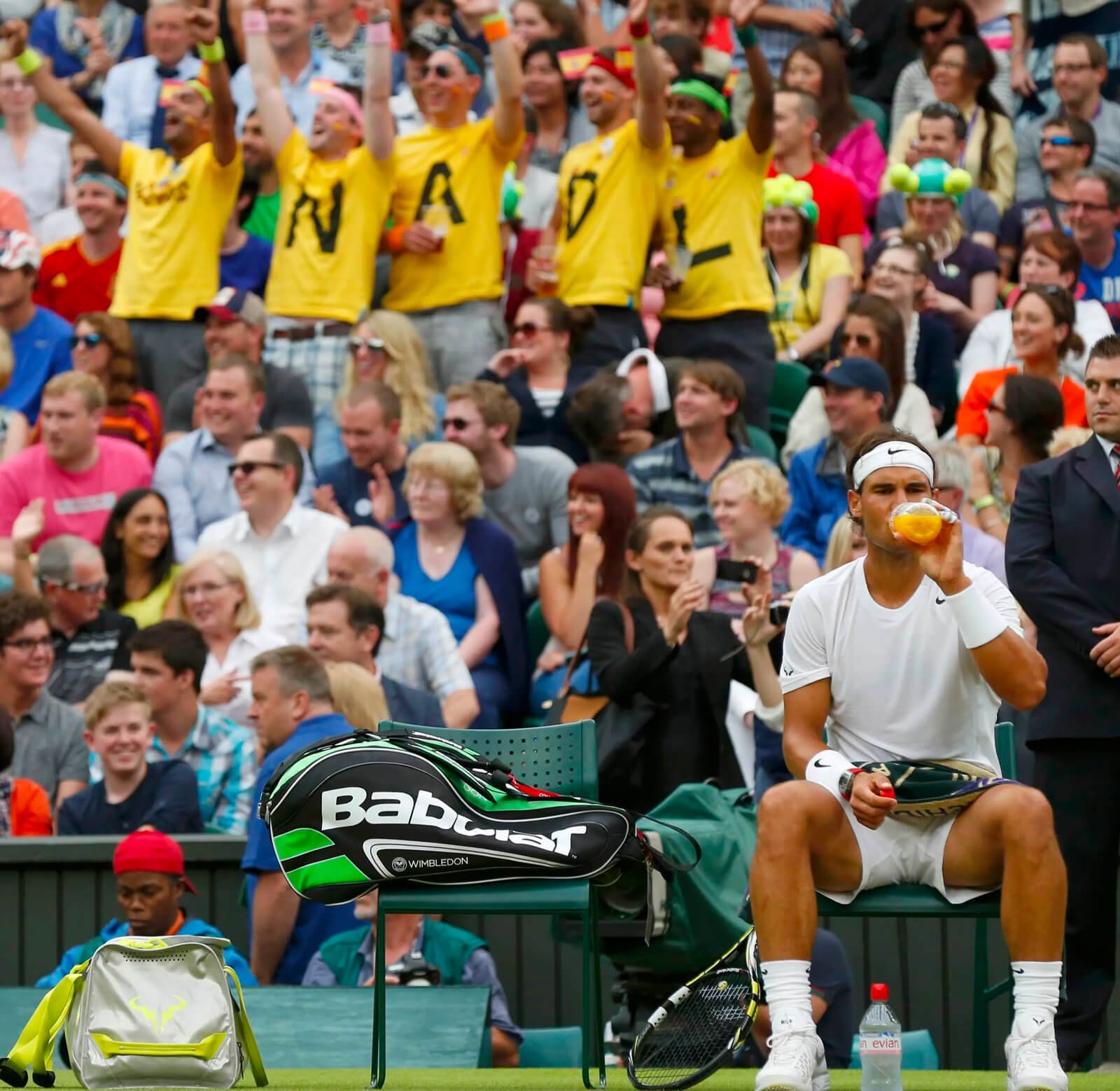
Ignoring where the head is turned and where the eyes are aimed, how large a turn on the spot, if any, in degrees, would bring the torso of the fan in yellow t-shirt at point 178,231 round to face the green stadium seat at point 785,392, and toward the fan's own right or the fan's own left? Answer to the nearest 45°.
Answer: approximately 135° to the fan's own left

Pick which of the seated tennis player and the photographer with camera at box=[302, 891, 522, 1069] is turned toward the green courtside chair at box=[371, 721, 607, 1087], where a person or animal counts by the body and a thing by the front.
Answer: the photographer with camera

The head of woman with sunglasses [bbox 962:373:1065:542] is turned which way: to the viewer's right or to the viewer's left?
to the viewer's left

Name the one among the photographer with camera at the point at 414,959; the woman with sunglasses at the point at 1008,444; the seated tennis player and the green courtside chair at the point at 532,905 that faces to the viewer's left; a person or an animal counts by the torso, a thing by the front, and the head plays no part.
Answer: the woman with sunglasses

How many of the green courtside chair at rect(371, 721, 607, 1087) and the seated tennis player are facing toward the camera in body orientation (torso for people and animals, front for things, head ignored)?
2

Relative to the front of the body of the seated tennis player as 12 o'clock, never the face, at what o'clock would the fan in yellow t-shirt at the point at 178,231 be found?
The fan in yellow t-shirt is roughly at 5 o'clock from the seated tennis player.

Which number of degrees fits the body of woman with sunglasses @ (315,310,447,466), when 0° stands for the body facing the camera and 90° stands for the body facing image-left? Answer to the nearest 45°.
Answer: approximately 45°

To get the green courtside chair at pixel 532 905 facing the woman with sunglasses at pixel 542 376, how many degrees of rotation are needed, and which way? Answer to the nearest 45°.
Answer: approximately 180°

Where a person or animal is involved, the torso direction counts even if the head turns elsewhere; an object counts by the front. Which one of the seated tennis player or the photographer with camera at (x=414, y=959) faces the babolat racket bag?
the photographer with camera
